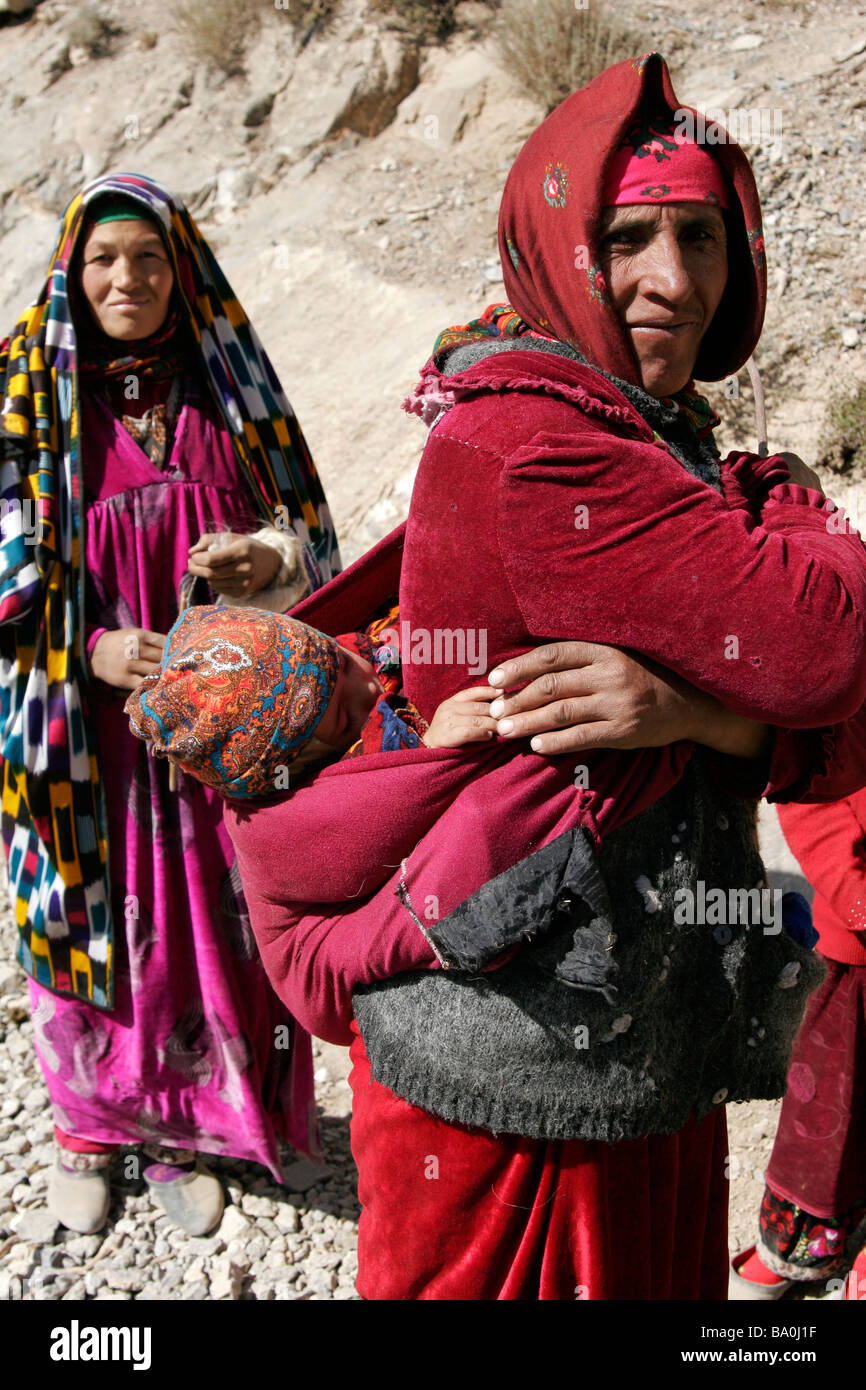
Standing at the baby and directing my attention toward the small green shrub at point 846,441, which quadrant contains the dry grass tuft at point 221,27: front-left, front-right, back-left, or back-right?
front-left

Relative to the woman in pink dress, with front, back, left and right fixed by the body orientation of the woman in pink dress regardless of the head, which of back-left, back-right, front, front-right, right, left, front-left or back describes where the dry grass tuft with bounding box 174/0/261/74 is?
back

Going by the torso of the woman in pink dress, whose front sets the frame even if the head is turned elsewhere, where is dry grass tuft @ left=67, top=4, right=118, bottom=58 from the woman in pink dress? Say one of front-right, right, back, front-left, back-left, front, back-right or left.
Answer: back

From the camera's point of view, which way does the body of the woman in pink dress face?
toward the camera

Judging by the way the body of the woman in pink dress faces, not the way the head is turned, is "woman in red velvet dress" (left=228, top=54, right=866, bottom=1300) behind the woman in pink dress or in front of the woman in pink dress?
in front

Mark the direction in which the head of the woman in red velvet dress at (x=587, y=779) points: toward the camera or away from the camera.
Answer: toward the camera

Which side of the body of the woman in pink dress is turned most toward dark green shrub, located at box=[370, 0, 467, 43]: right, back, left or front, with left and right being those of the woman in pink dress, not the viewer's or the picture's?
back

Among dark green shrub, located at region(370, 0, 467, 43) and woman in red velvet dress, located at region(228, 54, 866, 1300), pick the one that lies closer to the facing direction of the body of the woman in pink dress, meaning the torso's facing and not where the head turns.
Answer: the woman in red velvet dress

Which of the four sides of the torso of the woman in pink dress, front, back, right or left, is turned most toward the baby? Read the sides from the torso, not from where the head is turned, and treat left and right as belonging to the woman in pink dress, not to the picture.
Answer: front
